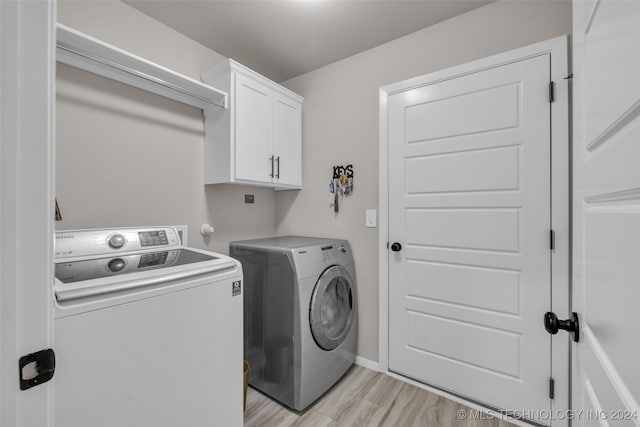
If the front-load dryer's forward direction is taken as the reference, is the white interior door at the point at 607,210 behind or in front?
in front

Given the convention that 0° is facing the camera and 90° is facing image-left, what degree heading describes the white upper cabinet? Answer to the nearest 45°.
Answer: approximately 315°

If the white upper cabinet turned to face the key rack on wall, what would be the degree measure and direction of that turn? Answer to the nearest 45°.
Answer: approximately 45° to its left

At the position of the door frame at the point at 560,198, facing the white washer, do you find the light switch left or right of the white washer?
right

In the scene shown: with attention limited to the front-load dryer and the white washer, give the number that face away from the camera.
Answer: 0

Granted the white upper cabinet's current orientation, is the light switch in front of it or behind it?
in front

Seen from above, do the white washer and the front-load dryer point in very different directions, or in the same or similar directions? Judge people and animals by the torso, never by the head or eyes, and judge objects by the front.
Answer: same or similar directions

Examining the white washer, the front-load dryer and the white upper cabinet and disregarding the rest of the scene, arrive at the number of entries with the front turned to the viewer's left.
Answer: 0

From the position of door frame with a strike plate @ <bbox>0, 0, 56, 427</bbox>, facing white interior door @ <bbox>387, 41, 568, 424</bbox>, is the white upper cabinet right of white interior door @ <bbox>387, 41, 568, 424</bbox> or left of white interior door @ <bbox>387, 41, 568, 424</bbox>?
left

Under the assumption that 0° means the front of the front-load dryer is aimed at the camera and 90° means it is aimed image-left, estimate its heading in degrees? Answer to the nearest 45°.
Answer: approximately 315°

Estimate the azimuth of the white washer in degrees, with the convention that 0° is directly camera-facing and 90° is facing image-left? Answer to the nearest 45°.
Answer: approximately 315°

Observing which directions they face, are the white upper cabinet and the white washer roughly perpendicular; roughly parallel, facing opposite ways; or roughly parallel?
roughly parallel

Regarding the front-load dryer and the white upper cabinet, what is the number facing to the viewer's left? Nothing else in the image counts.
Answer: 0

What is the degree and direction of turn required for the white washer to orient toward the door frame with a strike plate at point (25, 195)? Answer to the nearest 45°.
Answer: approximately 45° to its right
